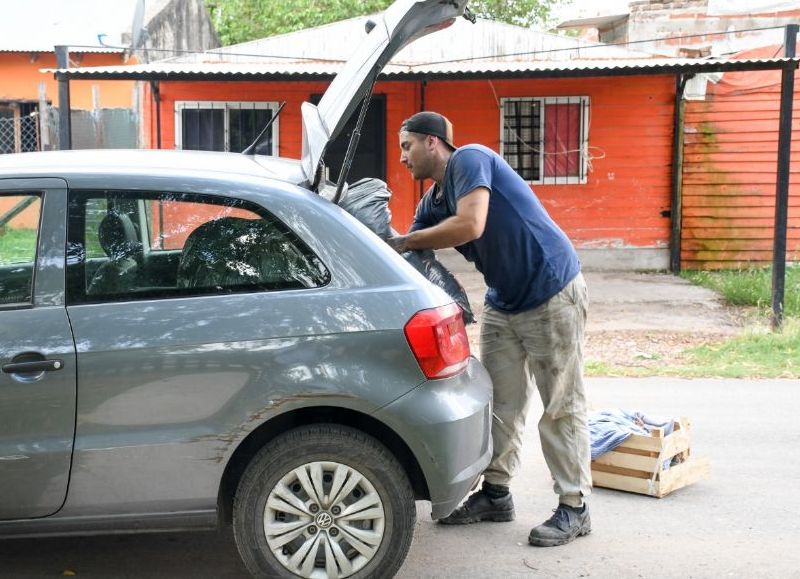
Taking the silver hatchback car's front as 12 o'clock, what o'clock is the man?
The man is roughly at 5 o'clock from the silver hatchback car.

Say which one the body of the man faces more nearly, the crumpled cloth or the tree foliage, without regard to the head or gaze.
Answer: the tree foliage

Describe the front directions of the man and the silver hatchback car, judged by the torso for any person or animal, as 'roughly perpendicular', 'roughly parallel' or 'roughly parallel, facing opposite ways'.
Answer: roughly parallel

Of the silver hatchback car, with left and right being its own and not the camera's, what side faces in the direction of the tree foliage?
right

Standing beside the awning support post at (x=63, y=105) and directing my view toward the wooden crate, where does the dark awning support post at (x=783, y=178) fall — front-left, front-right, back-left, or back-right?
front-left

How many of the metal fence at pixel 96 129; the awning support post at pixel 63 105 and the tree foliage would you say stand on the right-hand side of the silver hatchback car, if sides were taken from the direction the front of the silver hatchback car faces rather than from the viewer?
3

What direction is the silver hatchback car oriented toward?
to the viewer's left

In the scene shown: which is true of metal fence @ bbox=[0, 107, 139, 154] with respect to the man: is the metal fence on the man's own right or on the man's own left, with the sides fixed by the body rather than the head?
on the man's own right

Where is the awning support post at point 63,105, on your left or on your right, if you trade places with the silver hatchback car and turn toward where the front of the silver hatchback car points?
on your right

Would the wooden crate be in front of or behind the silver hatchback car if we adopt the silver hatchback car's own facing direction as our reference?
behind

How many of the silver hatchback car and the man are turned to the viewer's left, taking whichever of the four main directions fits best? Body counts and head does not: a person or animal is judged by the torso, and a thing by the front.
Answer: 2

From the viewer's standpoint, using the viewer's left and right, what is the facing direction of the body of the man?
facing to the left of the viewer

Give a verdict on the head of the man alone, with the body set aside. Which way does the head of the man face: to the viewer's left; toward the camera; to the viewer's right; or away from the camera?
to the viewer's left

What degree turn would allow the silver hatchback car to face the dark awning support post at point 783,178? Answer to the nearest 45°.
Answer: approximately 135° to its right
